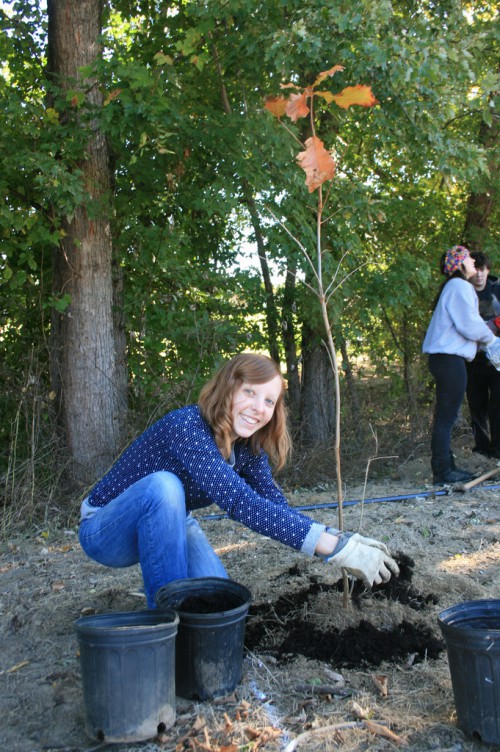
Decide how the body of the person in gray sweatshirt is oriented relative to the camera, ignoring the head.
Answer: to the viewer's right

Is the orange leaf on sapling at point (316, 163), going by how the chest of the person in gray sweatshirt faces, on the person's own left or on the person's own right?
on the person's own right

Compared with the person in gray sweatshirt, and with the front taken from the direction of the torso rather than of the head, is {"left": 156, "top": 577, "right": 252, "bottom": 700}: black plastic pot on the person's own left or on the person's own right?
on the person's own right

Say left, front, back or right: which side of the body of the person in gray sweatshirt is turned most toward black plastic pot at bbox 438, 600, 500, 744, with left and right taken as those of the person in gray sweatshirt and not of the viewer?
right
